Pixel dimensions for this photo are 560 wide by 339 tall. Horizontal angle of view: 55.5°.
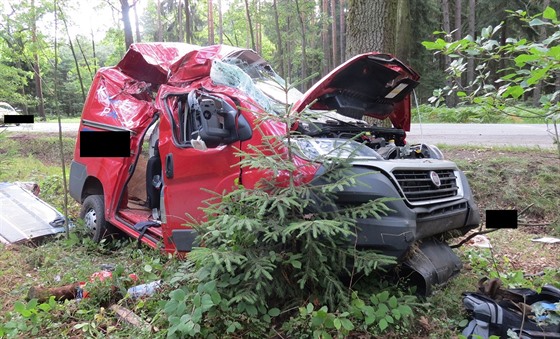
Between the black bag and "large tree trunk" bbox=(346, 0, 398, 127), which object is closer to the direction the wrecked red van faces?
the black bag

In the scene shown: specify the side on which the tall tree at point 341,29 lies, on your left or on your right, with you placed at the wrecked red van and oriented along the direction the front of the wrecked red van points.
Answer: on your left

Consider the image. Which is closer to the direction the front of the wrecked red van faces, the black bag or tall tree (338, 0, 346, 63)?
the black bag

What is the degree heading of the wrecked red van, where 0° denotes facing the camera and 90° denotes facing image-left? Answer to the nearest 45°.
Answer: approximately 315°

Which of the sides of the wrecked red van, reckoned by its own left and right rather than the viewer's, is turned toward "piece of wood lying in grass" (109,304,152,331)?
right

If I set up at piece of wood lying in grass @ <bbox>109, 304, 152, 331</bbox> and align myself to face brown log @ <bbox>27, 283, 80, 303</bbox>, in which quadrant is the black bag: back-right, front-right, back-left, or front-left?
back-right

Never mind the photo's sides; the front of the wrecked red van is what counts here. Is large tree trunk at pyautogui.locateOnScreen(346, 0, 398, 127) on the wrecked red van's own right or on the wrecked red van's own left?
on the wrecked red van's own left

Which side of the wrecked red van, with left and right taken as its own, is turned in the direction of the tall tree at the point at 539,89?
left
